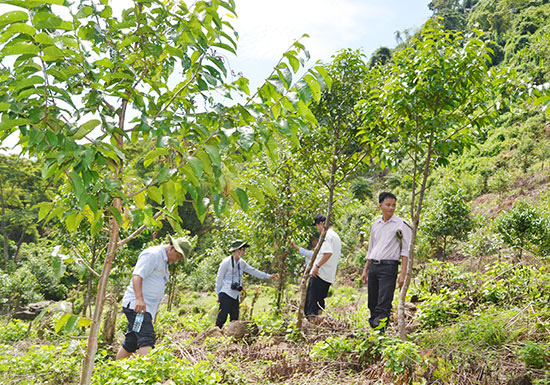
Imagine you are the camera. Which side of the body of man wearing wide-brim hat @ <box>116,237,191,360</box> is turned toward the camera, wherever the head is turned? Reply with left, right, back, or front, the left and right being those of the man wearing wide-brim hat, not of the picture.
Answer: right

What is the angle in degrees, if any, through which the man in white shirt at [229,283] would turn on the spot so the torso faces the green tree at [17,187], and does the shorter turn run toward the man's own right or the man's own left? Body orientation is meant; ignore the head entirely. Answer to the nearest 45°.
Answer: approximately 180°

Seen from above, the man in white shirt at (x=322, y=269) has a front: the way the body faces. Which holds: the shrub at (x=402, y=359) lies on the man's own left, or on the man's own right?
on the man's own left

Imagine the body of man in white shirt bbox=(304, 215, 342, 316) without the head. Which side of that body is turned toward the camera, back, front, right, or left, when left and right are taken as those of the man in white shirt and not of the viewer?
left

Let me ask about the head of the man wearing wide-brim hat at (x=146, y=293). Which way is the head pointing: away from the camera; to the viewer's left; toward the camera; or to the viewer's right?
to the viewer's right

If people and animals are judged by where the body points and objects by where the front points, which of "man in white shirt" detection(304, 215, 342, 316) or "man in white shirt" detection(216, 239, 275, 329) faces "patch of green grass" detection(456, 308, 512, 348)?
"man in white shirt" detection(216, 239, 275, 329)

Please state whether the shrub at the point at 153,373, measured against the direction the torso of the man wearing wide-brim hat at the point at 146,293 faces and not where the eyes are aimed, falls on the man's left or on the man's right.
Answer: on the man's right

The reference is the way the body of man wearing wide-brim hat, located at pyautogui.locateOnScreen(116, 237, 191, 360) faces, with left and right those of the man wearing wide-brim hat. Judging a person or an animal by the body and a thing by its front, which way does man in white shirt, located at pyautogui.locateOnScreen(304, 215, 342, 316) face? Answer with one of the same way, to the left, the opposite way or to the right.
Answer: the opposite way

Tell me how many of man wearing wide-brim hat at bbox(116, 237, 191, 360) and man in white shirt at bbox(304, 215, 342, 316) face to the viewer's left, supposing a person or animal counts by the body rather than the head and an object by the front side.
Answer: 1

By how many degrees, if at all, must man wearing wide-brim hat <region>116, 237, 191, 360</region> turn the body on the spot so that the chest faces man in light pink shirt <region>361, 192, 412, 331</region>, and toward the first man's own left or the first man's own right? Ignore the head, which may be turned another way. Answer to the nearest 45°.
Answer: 0° — they already face them

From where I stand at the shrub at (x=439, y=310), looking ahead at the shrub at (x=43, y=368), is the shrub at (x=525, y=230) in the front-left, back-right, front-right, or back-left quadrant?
back-right
